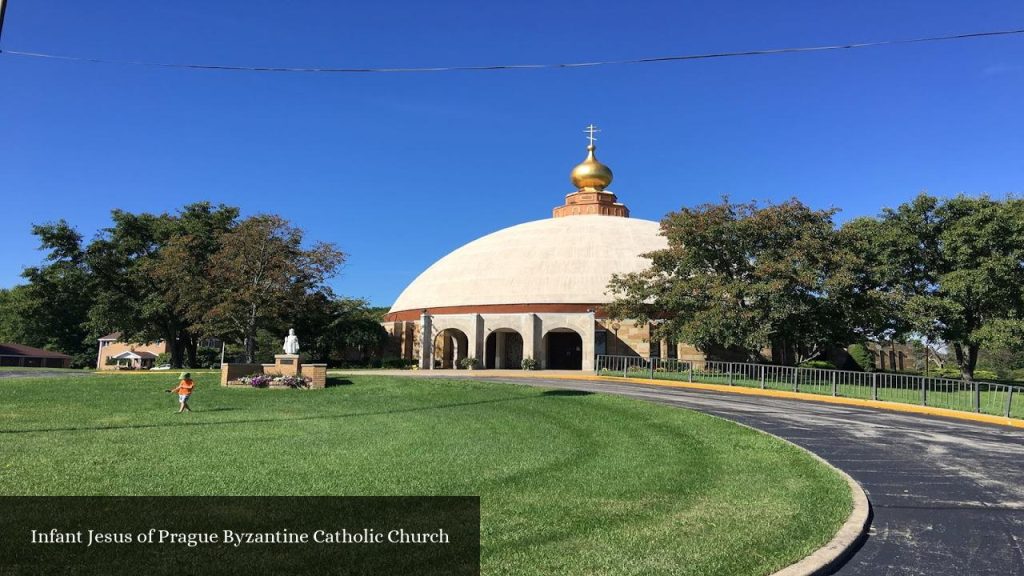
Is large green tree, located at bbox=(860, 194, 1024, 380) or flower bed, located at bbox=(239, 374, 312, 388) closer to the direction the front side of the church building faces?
the flower bed

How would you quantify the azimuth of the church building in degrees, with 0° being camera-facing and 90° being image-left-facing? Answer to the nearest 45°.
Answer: approximately 45°

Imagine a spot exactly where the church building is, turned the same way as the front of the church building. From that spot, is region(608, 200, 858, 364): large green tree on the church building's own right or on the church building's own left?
on the church building's own left
